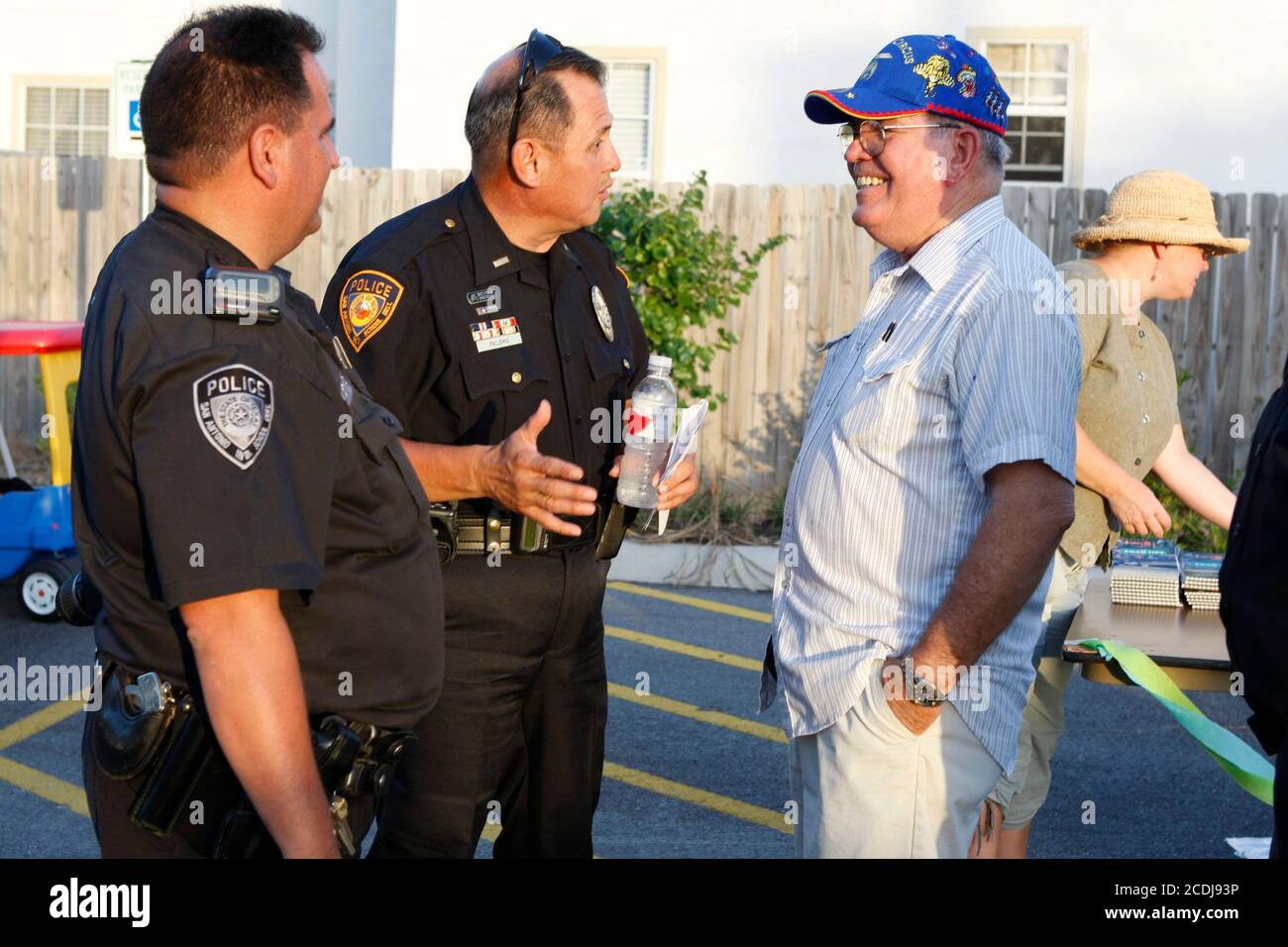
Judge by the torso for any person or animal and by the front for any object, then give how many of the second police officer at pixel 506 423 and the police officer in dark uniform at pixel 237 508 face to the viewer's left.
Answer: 0

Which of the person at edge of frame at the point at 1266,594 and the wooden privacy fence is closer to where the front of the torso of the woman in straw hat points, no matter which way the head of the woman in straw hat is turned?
the person at edge of frame

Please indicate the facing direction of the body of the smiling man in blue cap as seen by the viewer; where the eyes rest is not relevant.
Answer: to the viewer's left

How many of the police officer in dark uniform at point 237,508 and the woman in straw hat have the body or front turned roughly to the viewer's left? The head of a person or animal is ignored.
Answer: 0

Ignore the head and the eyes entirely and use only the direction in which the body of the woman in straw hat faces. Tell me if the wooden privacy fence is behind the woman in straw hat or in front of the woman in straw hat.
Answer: behind

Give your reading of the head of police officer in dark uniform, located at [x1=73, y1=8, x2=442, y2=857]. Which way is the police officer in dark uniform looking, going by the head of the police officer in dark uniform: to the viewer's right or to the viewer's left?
to the viewer's right

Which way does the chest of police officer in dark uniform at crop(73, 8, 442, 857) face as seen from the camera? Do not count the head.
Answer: to the viewer's right

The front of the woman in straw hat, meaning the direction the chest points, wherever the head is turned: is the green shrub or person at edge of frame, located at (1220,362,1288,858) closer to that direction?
the person at edge of frame

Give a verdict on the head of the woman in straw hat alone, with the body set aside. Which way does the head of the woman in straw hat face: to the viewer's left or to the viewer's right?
to the viewer's right

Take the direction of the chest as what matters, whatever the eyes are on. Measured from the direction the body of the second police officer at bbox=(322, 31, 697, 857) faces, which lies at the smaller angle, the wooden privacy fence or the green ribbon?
the green ribbon

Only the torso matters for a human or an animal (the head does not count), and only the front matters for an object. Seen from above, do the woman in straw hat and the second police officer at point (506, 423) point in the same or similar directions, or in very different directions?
same or similar directions

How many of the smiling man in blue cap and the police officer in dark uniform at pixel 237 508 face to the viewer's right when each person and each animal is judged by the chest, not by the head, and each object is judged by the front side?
1
